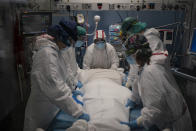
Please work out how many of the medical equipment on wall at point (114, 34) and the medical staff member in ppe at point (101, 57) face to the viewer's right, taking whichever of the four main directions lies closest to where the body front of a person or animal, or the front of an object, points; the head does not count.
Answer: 0

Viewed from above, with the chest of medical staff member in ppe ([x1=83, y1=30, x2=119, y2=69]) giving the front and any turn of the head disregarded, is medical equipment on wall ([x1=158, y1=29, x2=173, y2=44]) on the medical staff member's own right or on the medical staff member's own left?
on the medical staff member's own left

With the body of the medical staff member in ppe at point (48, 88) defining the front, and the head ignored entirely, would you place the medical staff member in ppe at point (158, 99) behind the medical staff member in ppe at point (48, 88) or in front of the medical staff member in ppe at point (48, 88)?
in front

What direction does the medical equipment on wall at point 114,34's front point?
toward the camera

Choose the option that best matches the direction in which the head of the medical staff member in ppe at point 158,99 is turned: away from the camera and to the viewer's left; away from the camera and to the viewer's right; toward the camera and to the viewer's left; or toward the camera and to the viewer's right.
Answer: away from the camera and to the viewer's left

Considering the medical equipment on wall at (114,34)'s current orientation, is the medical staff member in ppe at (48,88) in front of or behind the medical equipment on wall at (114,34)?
in front

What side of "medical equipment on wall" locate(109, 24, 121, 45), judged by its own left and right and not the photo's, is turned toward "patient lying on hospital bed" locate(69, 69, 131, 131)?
front

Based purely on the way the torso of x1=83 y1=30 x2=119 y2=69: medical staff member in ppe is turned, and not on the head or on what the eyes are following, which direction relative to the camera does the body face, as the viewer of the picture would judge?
toward the camera

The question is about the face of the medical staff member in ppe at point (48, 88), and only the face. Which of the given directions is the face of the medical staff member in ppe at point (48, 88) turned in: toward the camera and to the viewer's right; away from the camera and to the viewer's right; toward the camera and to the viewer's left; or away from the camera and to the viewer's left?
away from the camera and to the viewer's right

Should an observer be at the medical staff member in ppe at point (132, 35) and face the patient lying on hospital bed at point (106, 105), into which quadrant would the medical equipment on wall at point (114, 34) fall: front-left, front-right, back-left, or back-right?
back-right

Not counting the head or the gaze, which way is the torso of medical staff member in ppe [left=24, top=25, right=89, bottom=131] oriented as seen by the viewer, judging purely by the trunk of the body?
to the viewer's right

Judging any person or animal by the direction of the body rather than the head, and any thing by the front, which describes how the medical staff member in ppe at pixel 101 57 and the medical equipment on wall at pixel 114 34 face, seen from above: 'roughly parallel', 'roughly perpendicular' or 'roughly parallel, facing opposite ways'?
roughly parallel

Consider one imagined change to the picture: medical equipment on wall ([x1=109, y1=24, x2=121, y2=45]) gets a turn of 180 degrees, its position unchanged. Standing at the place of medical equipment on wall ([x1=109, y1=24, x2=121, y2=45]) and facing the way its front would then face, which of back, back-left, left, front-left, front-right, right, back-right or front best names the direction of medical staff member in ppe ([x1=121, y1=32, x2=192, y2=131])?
back
